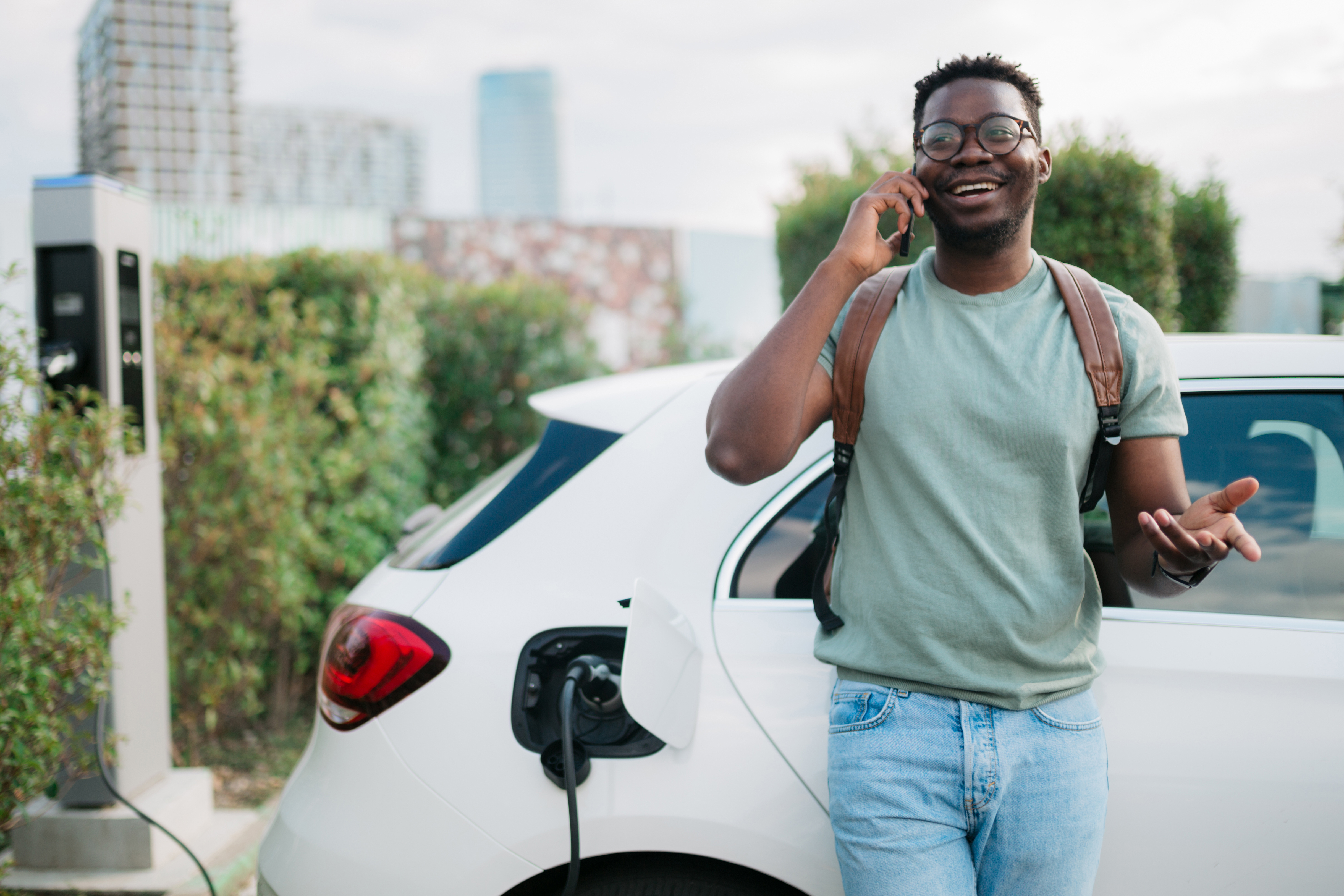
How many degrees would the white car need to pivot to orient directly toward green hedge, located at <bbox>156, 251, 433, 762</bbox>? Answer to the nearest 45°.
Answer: approximately 135° to its left

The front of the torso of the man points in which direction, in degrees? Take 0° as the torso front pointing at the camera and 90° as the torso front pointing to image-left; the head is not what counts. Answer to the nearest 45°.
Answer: approximately 0°

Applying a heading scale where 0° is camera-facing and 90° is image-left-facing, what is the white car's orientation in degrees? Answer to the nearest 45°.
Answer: approximately 270°

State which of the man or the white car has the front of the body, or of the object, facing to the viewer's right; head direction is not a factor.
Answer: the white car

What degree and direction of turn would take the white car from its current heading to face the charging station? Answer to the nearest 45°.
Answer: approximately 135° to its left

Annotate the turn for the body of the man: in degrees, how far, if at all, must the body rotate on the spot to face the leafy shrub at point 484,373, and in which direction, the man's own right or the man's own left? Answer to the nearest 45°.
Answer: approximately 135° to the man's own right

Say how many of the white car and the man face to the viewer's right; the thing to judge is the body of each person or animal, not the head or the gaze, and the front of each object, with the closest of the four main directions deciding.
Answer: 1

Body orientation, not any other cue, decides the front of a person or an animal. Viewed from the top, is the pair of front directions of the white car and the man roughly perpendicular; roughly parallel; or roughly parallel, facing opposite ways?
roughly perpendicular

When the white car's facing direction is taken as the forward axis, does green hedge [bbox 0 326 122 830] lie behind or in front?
behind
